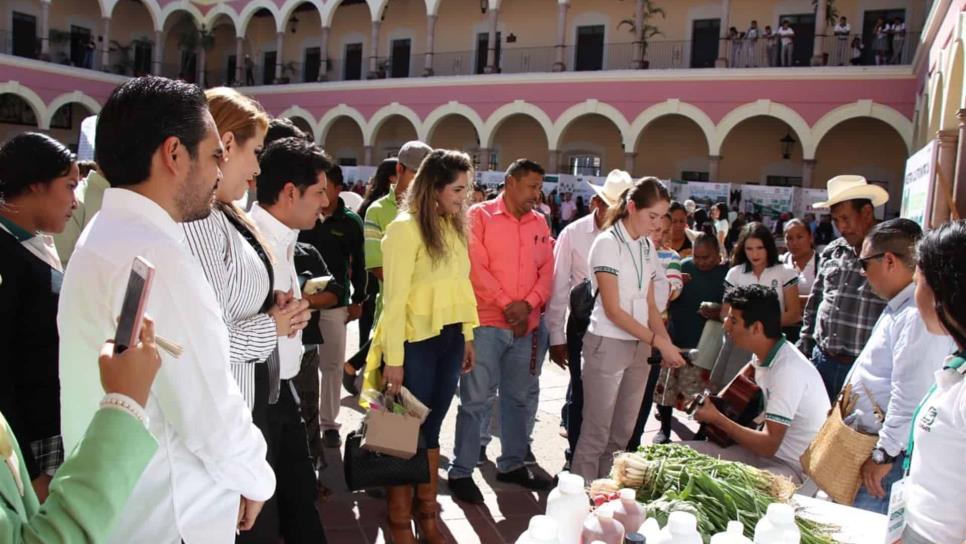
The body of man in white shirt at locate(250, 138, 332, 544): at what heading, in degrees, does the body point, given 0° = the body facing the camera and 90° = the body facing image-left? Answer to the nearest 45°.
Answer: approximately 270°

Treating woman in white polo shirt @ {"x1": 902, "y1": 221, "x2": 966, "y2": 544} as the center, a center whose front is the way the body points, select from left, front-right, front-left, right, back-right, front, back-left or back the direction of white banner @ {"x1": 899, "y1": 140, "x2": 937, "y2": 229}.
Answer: right

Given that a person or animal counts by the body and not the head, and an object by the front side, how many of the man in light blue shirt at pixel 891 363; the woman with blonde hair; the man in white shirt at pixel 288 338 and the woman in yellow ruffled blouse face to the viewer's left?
1

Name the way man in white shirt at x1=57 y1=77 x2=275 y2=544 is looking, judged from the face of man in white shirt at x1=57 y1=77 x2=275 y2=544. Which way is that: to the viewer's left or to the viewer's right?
to the viewer's right

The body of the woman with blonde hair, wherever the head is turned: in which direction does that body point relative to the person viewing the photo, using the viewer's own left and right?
facing to the right of the viewer

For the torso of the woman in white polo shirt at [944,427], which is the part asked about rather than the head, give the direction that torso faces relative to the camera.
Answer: to the viewer's left

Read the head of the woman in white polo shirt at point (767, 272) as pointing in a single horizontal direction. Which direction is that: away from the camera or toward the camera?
toward the camera

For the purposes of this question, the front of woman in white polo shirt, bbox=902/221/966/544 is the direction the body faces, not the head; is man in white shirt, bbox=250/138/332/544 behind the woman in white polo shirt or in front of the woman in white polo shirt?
in front

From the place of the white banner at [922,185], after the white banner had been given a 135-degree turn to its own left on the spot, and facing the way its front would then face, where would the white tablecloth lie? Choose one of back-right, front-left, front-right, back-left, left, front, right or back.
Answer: right

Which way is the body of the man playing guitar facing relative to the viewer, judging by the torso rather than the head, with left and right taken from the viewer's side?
facing to the left of the viewer

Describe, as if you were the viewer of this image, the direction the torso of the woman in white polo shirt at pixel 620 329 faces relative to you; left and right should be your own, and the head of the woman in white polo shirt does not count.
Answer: facing the viewer and to the right of the viewer

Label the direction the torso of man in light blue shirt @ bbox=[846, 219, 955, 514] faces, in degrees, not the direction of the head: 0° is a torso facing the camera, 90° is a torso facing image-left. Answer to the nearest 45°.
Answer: approximately 90°

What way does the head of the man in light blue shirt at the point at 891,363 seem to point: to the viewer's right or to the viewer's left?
to the viewer's left
